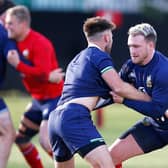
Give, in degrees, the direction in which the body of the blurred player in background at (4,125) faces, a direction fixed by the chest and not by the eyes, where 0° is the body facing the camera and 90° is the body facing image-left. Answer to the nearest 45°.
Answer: approximately 270°
